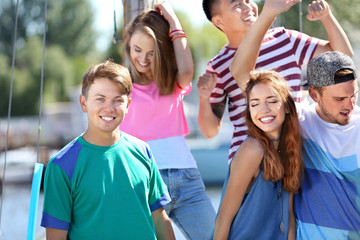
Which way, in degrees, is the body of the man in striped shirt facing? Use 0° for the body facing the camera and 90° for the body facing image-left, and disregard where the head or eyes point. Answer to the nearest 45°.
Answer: approximately 315°

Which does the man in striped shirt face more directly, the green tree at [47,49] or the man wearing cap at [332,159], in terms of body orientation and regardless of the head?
the man wearing cap

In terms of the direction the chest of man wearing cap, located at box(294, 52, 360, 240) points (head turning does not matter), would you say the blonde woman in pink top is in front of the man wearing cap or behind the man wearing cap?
behind

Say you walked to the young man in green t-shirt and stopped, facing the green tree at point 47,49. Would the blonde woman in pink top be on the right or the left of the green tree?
right

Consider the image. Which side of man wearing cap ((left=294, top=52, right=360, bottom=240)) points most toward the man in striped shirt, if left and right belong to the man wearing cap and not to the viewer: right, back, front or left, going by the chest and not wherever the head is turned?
back
